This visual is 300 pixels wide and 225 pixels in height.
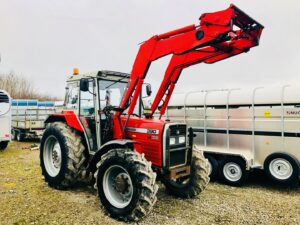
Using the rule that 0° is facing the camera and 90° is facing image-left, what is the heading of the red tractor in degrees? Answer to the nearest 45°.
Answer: approximately 315°

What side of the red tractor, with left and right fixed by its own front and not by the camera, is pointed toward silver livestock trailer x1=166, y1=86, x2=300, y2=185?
left

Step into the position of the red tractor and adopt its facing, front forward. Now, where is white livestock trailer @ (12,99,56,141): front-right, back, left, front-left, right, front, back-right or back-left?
back

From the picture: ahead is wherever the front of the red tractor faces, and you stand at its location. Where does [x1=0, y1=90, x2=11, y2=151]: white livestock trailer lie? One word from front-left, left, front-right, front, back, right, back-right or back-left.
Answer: back
